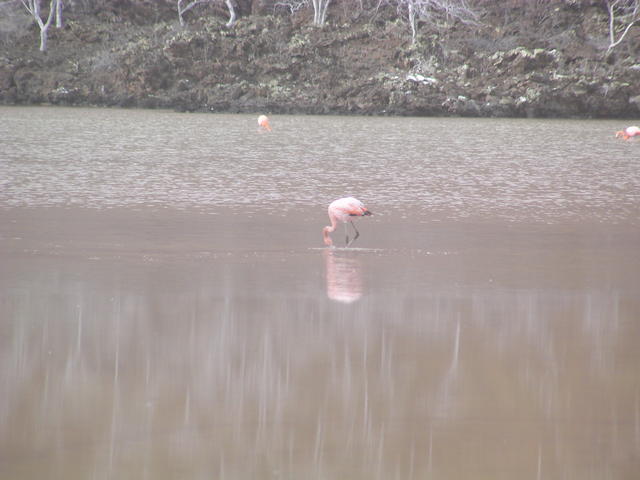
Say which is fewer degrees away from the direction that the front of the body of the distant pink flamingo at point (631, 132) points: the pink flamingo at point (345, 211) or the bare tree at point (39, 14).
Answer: the bare tree

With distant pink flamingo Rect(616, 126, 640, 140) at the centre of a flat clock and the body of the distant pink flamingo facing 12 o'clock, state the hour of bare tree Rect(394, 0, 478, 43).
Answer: The bare tree is roughly at 2 o'clock from the distant pink flamingo.

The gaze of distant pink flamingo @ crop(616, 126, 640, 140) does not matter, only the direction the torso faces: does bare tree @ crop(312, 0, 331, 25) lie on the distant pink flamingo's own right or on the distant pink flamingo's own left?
on the distant pink flamingo's own right

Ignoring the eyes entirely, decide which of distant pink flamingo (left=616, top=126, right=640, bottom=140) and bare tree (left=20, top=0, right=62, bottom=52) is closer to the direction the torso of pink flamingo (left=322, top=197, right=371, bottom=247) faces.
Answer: the bare tree

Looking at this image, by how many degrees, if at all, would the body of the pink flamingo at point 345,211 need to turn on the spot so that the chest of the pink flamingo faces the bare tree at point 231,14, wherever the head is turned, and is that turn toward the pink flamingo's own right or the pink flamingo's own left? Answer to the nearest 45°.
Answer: approximately 90° to the pink flamingo's own right

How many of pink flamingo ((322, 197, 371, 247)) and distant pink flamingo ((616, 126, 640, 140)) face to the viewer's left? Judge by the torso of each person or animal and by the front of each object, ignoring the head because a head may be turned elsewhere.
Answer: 2

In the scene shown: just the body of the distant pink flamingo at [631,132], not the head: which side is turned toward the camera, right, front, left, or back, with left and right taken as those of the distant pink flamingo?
left

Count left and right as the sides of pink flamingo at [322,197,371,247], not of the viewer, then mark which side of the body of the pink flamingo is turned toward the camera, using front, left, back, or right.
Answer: left

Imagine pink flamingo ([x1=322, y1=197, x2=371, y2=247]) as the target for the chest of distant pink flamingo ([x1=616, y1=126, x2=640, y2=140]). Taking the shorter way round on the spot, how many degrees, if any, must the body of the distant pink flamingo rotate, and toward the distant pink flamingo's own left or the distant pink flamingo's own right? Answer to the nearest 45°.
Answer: approximately 90° to the distant pink flamingo's own left
